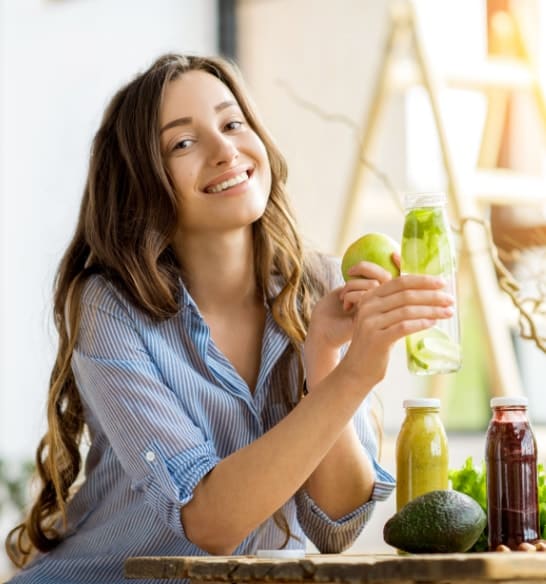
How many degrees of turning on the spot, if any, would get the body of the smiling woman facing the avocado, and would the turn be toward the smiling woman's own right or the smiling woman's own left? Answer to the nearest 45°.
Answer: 0° — they already face it

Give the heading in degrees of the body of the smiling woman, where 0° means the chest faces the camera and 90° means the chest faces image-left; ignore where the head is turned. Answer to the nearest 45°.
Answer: approximately 315°

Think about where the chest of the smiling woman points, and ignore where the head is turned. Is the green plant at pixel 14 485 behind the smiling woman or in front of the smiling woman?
behind

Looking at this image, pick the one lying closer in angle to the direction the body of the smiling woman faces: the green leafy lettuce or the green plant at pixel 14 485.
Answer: the green leafy lettuce

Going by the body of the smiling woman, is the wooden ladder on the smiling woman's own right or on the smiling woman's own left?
on the smiling woman's own left
